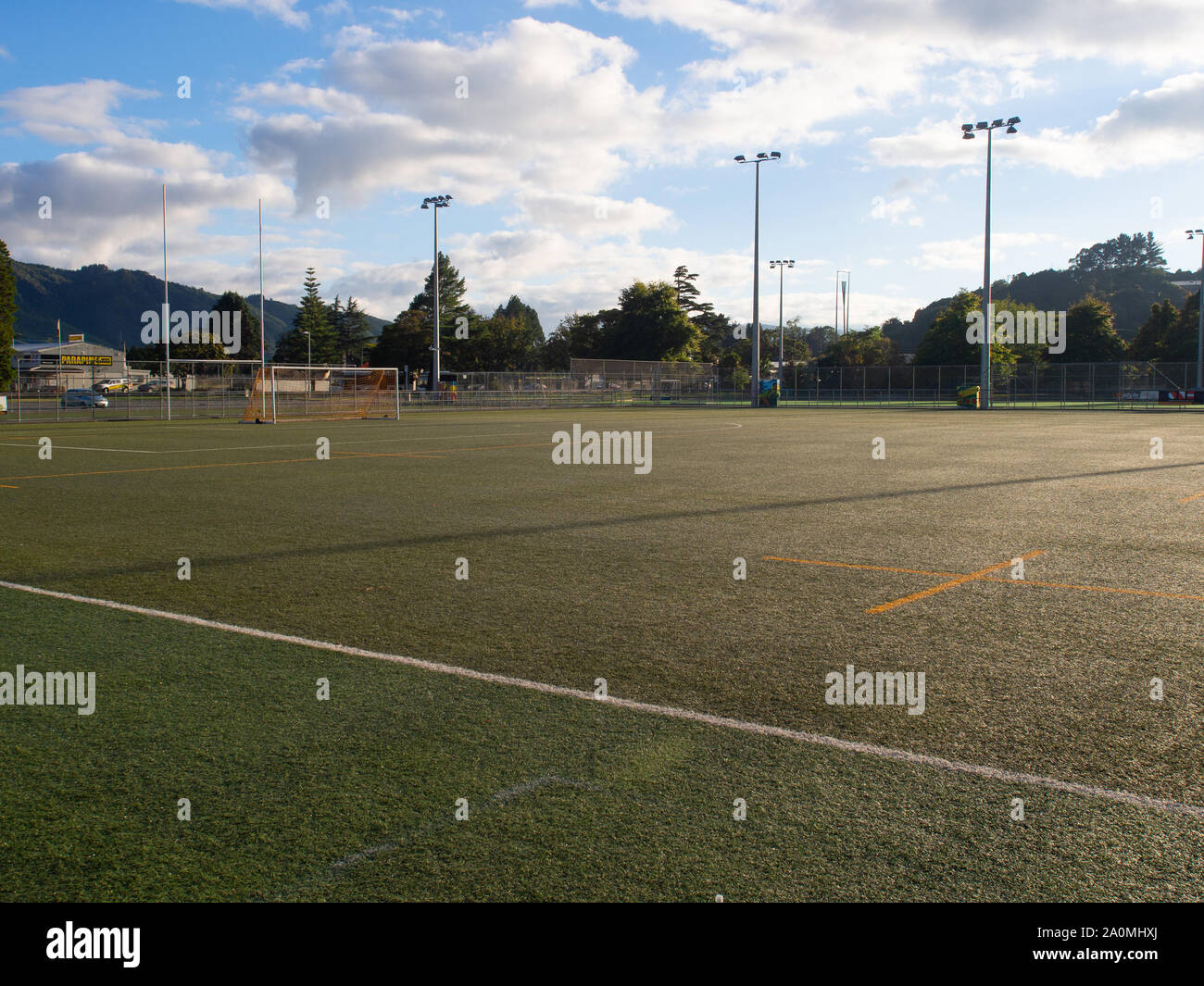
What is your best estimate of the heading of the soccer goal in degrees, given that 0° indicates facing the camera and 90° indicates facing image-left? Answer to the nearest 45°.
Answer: approximately 315°
